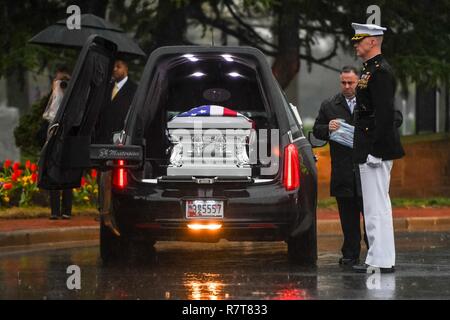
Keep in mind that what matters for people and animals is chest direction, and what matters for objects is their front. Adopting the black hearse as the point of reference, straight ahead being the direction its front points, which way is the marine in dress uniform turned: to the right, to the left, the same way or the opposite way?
to the left

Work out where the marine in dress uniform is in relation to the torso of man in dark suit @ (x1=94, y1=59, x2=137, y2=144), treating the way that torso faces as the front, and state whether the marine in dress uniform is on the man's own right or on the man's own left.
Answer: on the man's own left

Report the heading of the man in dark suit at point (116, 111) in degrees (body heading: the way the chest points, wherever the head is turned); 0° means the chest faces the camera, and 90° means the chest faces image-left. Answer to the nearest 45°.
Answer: approximately 45°

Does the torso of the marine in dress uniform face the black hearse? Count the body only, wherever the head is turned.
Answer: yes

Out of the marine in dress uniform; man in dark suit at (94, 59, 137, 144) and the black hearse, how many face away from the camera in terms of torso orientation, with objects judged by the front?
1

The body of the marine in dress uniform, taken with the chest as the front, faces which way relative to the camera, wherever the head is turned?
to the viewer's left

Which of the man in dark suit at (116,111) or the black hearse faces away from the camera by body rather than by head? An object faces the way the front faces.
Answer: the black hearse

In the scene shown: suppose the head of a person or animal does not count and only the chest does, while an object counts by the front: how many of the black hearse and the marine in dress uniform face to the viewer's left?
1

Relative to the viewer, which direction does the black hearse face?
away from the camera

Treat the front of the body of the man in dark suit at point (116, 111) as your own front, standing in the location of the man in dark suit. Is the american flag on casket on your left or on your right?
on your left

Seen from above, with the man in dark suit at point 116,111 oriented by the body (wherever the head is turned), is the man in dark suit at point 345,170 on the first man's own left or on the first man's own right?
on the first man's own left

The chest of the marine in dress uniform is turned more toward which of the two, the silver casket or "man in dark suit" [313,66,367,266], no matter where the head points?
the silver casket

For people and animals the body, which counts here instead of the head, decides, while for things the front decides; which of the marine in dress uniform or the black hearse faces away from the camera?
the black hearse

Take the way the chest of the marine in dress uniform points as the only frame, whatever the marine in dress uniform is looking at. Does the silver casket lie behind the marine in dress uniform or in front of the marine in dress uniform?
in front

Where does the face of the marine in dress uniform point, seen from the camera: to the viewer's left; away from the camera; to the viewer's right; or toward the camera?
to the viewer's left
